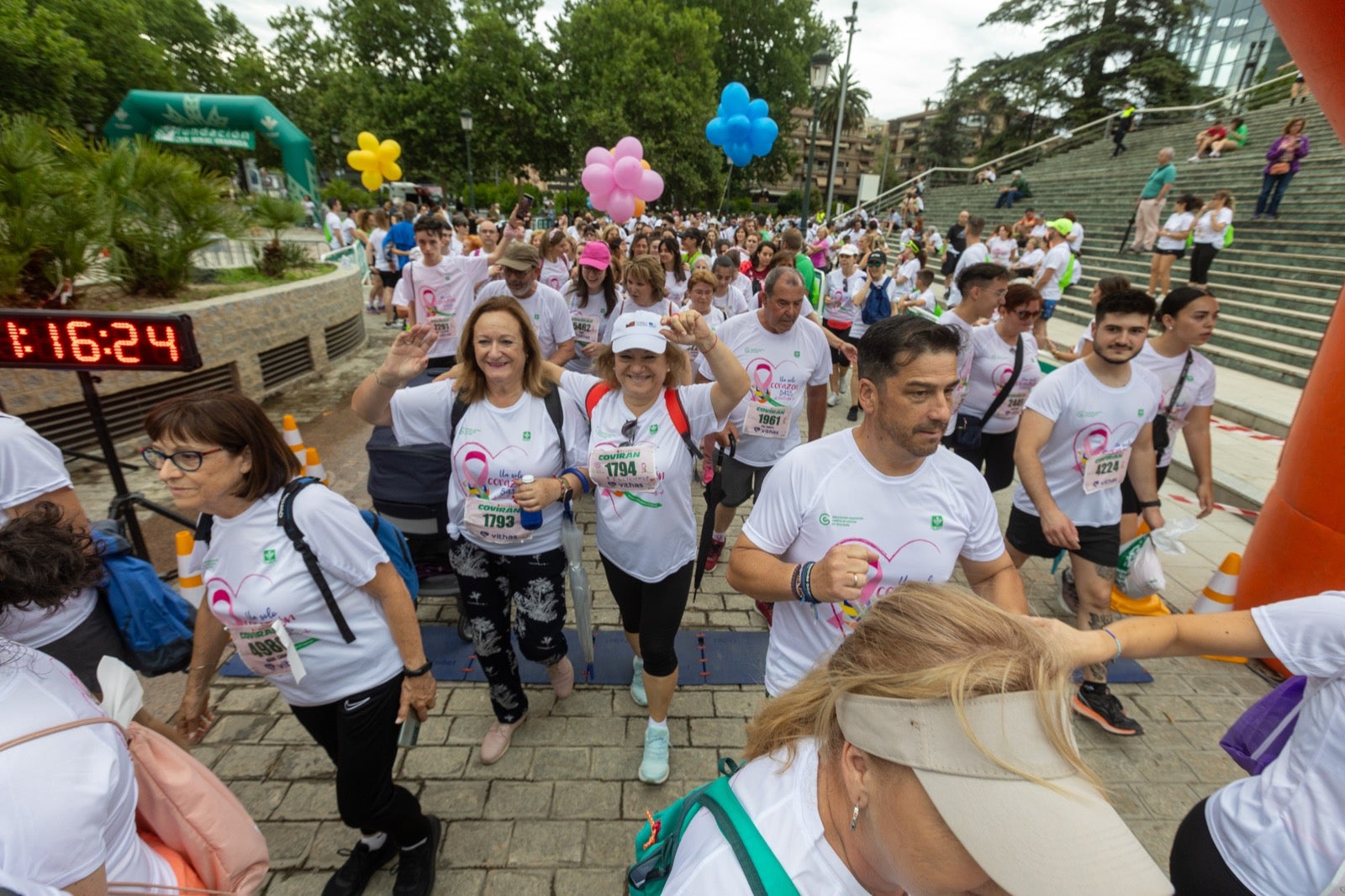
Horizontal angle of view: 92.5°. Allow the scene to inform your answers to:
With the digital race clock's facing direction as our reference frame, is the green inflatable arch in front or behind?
behind

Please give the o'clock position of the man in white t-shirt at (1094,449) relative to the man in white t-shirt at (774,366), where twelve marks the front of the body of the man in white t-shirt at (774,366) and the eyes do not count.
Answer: the man in white t-shirt at (1094,449) is roughly at 10 o'clock from the man in white t-shirt at (774,366).

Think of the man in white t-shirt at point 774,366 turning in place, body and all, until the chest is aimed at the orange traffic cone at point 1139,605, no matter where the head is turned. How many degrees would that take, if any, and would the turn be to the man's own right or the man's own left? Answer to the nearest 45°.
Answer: approximately 90° to the man's own left

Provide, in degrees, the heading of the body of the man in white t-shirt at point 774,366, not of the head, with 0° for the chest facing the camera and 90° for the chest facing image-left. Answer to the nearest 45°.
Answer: approximately 0°

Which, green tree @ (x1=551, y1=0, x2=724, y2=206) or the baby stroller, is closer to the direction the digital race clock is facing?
the baby stroller

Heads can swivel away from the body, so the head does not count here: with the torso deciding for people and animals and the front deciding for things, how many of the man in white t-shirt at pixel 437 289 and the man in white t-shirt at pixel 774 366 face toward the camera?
2

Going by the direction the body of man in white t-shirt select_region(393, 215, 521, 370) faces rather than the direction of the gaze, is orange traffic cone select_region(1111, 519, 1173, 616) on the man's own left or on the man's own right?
on the man's own left

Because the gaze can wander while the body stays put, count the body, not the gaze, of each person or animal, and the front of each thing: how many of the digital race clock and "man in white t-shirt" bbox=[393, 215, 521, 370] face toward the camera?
2

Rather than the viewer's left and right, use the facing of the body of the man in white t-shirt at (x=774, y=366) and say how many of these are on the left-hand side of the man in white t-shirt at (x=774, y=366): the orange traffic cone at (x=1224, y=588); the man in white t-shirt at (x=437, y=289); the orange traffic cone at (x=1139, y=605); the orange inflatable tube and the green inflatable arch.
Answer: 3
